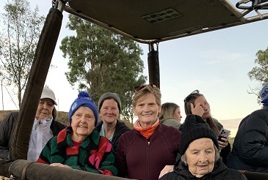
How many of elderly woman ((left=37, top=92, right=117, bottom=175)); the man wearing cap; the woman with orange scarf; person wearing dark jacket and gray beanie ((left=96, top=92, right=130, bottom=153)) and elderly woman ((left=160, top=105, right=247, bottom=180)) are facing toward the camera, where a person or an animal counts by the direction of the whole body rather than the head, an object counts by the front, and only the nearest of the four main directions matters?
5

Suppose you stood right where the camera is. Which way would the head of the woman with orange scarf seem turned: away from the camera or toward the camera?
toward the camera

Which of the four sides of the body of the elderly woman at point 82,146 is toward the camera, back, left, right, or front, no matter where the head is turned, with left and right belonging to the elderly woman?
front

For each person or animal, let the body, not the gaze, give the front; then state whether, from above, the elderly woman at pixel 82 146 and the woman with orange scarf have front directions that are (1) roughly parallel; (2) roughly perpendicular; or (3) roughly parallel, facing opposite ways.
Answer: roughly parallel

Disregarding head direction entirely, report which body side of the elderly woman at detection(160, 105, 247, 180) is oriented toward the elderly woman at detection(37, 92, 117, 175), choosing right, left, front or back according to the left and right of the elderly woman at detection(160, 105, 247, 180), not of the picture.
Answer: right

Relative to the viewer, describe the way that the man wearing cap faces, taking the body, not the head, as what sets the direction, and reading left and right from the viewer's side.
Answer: facing the viewer

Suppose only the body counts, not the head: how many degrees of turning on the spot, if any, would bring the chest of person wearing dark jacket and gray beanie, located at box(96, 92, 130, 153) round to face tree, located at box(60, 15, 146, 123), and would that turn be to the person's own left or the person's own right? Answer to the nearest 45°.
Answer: approximately 180°

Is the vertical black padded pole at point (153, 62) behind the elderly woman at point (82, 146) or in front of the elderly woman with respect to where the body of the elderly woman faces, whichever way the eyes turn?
behind

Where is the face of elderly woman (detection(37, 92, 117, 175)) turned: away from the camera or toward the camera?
toward the camera

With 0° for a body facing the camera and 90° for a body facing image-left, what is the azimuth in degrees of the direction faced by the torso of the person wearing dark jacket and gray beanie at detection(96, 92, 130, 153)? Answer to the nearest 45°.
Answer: approximately 0°

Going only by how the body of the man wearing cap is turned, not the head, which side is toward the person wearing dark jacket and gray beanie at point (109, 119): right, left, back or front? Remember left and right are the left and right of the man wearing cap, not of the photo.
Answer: left

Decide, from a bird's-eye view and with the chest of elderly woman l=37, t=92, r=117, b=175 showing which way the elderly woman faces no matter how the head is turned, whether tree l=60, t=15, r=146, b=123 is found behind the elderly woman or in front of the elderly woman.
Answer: behind

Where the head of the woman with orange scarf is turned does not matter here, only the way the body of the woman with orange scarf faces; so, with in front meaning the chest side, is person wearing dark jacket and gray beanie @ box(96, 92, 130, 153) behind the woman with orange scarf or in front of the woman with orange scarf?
behind
